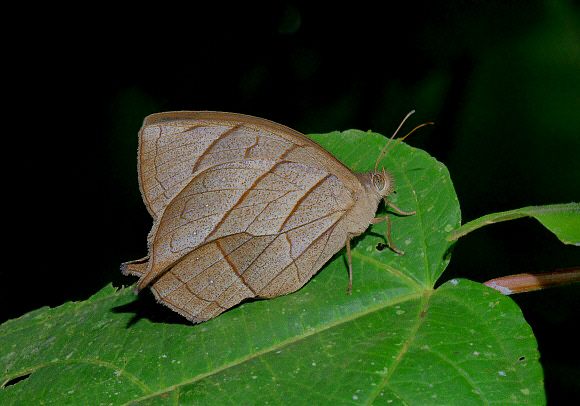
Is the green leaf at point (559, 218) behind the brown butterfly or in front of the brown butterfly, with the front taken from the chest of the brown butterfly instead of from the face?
in front

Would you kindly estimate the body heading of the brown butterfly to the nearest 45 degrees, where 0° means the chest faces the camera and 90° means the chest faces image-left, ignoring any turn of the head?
approximately 270°
